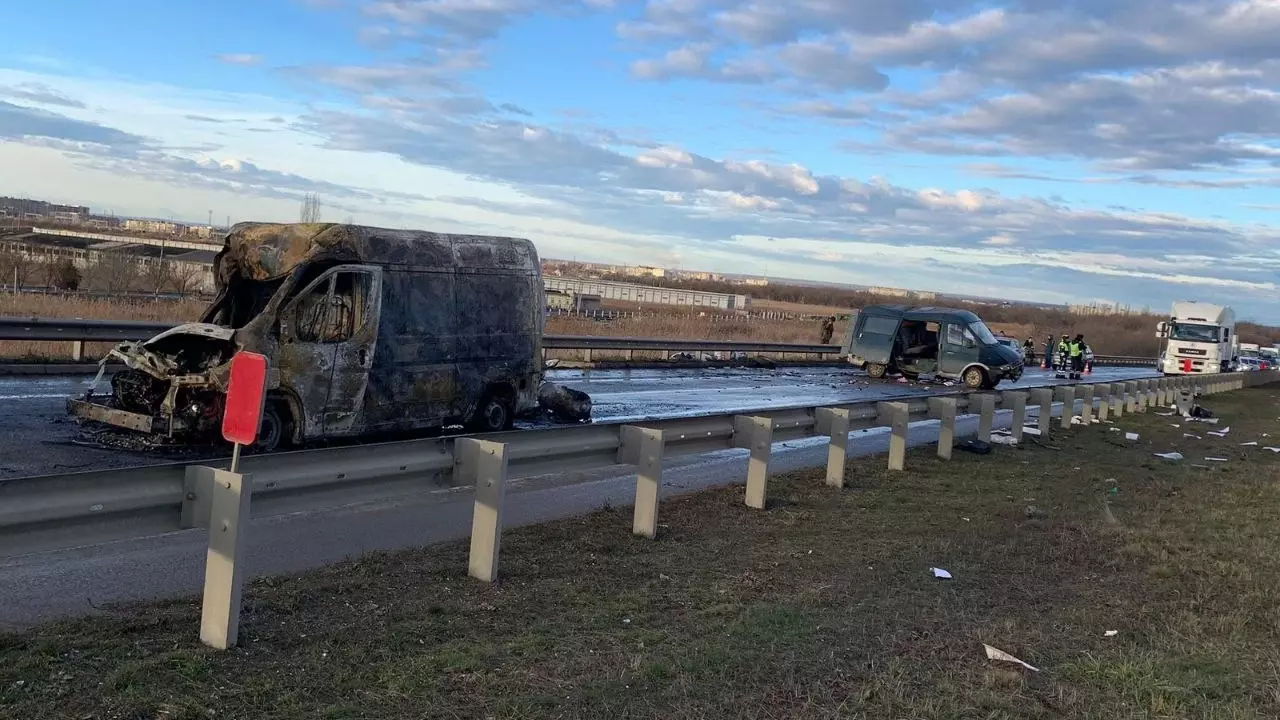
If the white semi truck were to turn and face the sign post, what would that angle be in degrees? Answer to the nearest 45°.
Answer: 0° — it already faces it

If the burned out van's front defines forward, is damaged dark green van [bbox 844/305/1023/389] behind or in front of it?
behind

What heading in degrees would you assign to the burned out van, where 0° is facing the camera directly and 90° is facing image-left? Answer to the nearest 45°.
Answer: approximately 45°

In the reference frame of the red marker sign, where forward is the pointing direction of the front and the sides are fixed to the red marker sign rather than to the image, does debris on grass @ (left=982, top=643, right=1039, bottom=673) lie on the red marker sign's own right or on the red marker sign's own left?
on the red marker sign's own left

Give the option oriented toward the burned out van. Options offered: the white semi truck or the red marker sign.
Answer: the white semi truck

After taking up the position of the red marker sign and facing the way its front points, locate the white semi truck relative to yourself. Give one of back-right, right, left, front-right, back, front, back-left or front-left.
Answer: back-left

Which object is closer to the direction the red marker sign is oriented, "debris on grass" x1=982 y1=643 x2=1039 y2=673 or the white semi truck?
the debris on grass

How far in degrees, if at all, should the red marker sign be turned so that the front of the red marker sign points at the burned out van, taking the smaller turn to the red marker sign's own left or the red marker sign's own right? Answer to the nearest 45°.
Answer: approximately 180°

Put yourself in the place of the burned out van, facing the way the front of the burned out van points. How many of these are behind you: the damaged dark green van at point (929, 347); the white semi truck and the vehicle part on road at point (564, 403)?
3

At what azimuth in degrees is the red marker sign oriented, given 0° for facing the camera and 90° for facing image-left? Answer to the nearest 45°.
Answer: approximately 0°

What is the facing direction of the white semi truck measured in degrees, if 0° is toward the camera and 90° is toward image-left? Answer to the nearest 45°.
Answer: approximately 0°

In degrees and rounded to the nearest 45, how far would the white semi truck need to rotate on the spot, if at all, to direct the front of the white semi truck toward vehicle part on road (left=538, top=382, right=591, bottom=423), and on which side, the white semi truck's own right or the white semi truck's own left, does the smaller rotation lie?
0° — it already faces it
